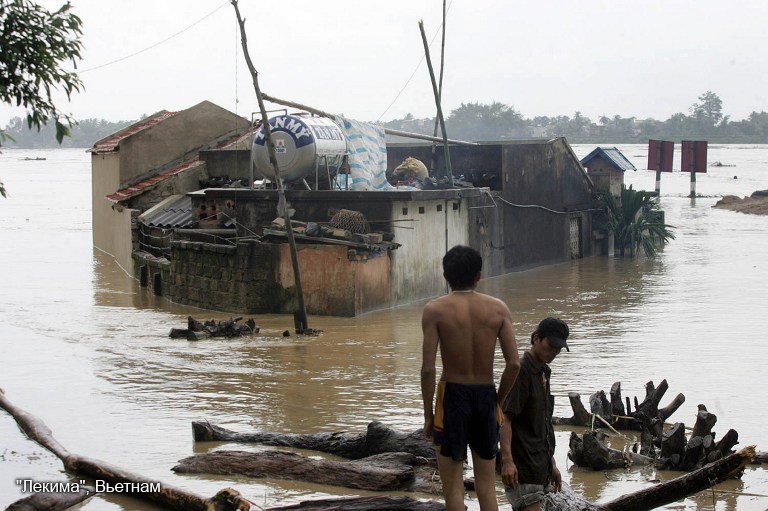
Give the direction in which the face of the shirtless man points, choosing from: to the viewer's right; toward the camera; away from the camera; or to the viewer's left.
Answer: away from the camera

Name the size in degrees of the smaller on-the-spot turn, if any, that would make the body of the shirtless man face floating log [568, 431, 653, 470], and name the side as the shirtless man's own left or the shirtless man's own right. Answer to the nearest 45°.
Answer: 0° — they already face it

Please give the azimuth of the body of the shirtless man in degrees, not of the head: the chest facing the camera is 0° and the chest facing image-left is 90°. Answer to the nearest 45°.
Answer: approximately 180°

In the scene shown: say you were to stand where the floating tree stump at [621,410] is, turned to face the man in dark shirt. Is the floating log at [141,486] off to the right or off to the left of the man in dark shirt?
right

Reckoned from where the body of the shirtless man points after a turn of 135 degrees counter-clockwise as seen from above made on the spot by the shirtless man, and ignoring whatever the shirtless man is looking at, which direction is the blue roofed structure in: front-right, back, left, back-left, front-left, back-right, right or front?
back-right

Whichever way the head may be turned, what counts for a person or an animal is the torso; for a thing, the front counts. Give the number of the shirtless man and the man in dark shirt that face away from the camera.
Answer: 1

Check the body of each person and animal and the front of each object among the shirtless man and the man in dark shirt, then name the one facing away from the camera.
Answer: the shirtless man

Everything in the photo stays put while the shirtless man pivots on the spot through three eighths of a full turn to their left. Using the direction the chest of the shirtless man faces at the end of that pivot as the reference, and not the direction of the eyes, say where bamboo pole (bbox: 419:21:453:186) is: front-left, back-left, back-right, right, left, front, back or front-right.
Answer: back-right
